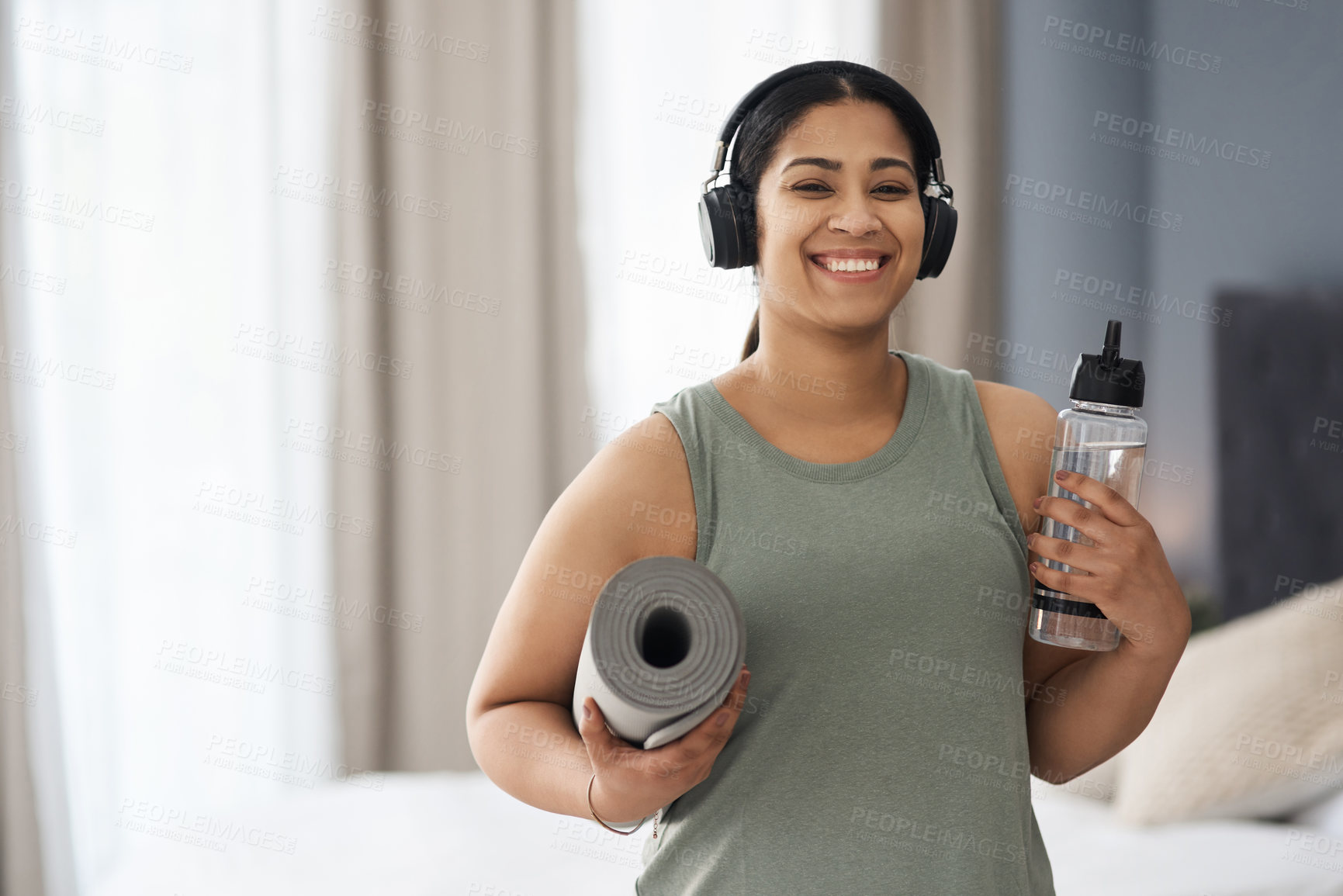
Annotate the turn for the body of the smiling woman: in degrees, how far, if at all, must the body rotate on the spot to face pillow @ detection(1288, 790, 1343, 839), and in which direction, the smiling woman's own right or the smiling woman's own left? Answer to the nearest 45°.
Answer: approximately 135° to the smiling woman's own left

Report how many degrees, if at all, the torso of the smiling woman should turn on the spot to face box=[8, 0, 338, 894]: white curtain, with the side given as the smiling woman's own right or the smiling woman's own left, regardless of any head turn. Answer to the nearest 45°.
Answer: approximately 135° to the smiling woman's own right

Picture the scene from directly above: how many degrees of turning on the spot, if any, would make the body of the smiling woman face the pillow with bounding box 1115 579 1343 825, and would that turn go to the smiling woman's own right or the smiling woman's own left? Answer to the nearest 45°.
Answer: approximately 135° to the smiling woman's own left

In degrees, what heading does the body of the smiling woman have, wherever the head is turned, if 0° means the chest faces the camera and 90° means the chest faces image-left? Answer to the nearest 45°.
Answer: approximately 0°
